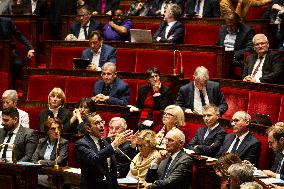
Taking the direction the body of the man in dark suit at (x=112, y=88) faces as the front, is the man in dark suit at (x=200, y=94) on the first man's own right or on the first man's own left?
on the first man's own left

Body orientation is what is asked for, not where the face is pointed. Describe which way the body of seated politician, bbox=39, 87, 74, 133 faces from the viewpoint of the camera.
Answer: toward the camera

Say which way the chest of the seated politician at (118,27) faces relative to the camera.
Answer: toward the camera

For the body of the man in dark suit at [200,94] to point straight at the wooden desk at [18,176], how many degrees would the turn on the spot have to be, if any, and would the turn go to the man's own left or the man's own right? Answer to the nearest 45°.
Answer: approximately 45° to the man's own right

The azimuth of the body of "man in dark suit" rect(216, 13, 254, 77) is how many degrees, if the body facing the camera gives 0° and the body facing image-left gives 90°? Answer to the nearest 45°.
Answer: approximately 45°

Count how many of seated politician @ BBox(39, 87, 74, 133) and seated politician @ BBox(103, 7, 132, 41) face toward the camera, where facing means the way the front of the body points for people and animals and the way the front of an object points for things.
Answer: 2

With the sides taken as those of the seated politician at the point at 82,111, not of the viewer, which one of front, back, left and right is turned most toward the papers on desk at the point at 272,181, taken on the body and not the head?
left

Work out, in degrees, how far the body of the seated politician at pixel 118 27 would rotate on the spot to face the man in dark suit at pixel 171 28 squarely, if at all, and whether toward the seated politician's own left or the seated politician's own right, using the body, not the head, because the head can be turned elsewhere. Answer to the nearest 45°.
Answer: approximately 45° to the seated politician's own left

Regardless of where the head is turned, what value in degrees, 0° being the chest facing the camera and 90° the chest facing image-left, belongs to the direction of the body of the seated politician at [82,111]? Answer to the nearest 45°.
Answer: approximately 45°

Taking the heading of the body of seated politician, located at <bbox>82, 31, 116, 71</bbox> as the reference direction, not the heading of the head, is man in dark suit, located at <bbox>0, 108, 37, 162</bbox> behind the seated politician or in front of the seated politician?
in front

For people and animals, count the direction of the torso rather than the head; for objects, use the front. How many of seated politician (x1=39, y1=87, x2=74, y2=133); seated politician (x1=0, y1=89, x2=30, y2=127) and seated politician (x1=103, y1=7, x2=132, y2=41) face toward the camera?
3
